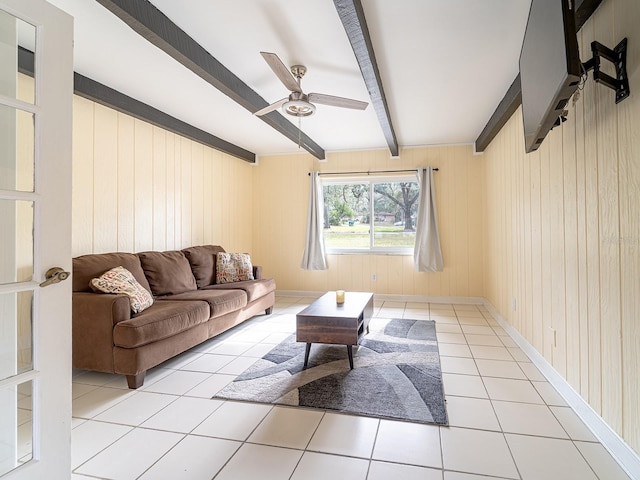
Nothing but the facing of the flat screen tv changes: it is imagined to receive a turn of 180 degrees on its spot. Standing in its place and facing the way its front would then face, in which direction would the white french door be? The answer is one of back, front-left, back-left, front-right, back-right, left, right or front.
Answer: back

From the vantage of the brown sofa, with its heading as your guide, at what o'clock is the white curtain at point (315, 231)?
The white curtain is roughly at 9 o'clock from the brown sofa.

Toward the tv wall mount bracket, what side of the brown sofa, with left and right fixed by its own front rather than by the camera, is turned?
front

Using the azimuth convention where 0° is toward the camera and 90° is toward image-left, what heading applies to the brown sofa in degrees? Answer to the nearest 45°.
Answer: approximately 315°

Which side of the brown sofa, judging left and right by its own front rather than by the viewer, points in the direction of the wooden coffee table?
front

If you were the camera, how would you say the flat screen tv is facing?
facing the viewer and to the left of the viewer

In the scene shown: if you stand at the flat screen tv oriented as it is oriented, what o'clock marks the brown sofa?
The brown sofa is roughly at 1 o'clock from the flat screen tv.

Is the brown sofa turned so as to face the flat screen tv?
yes

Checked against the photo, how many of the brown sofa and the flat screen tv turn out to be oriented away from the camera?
0

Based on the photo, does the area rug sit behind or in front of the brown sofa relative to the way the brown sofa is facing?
in front

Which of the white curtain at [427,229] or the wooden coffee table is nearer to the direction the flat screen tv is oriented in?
the wooden coffee table
